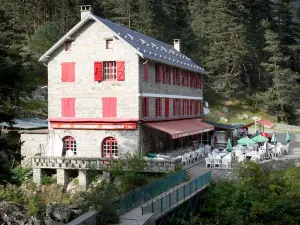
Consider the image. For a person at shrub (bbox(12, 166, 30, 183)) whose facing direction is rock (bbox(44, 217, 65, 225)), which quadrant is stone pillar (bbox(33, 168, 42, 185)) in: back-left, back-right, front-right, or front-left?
front-left

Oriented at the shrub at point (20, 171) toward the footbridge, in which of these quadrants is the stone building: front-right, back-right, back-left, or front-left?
front-left

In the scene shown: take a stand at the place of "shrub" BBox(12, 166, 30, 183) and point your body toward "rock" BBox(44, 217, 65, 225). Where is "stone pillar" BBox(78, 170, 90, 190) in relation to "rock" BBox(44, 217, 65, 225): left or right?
left
